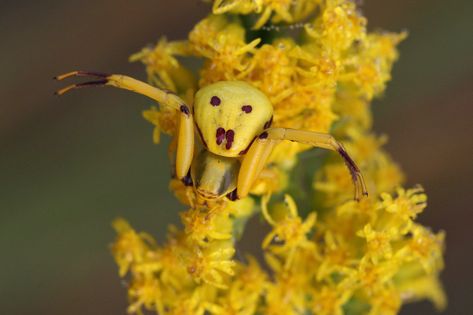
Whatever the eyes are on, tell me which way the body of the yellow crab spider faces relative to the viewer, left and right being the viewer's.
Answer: facing the viewer
